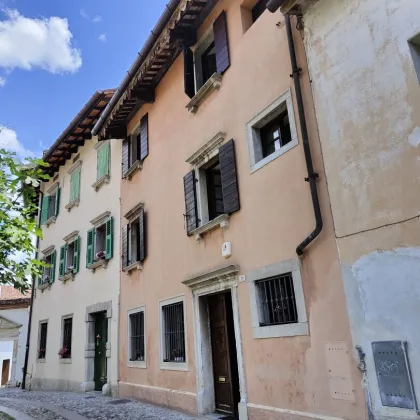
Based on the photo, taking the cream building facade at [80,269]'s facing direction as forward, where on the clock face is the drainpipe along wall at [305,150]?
The drainpipe along wall is roughly at 10 o'clock from the cream building facade.

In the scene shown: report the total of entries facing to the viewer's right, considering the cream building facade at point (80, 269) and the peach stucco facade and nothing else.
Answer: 0

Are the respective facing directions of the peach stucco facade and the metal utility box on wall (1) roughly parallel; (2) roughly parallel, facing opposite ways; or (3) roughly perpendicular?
roughly parallel

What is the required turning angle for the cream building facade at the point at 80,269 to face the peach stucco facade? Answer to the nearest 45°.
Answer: approximately 45° to its left

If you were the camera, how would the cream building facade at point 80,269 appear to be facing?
facing the viewer and to the left of the viewer

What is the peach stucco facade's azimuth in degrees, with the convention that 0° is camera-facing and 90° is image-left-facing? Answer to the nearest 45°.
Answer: approximately 45°

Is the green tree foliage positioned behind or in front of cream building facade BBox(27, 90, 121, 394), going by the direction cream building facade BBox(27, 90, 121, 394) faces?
in front

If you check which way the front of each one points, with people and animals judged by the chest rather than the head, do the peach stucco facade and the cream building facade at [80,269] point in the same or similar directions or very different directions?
same or similar directions

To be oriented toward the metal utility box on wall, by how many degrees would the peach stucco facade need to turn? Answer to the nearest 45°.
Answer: approximately 90° to its left

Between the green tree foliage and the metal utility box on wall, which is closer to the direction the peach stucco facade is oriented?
the green tree foliage

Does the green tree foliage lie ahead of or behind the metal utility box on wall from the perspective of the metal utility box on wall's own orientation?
ahead

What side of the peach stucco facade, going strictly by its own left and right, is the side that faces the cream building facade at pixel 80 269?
right

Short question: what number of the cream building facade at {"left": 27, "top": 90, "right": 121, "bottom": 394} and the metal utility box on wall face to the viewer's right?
0
